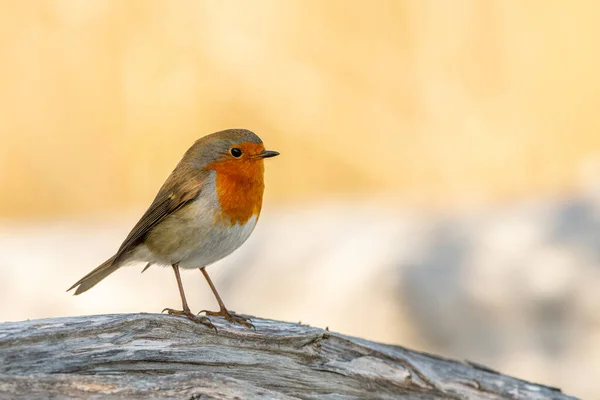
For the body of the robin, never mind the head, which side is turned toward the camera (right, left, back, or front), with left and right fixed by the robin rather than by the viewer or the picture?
right
